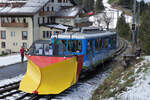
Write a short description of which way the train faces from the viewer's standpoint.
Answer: facing the viewer and to the left of the viewer
